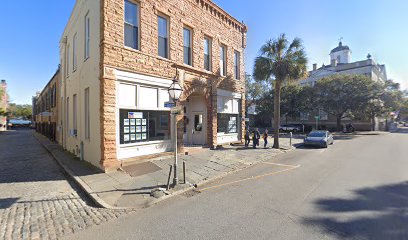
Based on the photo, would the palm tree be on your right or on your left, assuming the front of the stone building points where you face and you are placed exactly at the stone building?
on your left

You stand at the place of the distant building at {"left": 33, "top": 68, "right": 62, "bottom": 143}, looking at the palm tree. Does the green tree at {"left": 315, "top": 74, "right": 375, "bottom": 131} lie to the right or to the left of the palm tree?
left

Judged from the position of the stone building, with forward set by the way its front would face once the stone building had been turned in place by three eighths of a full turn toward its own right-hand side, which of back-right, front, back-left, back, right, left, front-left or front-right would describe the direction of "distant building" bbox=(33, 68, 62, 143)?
front-right

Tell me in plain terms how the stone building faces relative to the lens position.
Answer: facing the viewer and to the right of the viewer

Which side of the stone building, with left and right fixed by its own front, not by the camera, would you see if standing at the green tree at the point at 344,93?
left
